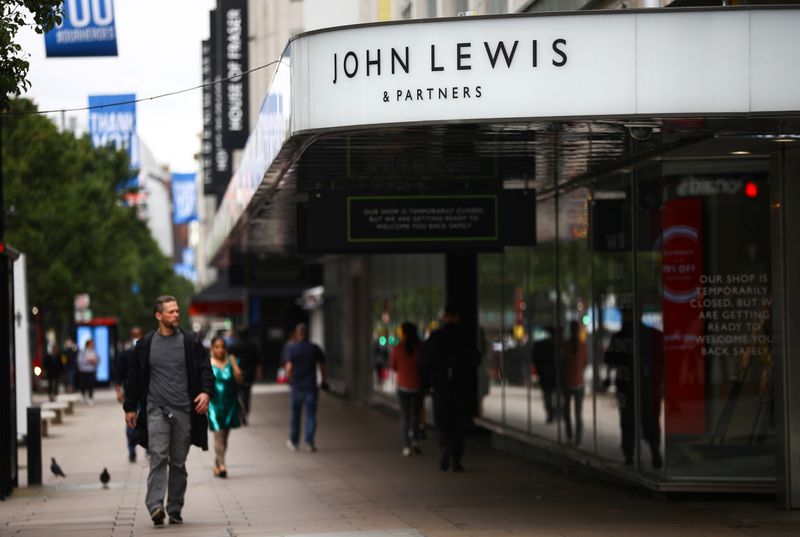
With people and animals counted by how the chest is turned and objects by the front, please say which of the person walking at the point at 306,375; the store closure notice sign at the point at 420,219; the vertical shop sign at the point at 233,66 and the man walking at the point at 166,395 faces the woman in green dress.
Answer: the vertical shop sign

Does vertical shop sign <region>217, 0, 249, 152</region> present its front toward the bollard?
yes

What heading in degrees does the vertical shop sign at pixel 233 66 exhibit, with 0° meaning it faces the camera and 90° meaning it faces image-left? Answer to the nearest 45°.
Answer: approximately 0°

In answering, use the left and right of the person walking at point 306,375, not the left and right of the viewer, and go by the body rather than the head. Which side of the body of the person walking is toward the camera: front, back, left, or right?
back

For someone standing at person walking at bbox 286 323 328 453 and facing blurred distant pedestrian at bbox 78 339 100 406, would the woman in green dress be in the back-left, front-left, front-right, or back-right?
back-left

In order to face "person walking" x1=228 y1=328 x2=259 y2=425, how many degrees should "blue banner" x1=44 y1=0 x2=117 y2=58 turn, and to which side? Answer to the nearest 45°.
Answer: approximately 180°

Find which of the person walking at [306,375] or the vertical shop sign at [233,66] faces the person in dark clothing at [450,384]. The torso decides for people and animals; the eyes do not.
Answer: the vertical shop sign

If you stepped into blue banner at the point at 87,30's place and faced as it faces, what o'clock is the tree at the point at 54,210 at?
The tree is roughly at 6 o'clock from the blue banner.

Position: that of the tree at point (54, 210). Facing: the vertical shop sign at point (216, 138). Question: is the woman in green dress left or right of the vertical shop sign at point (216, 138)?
right
